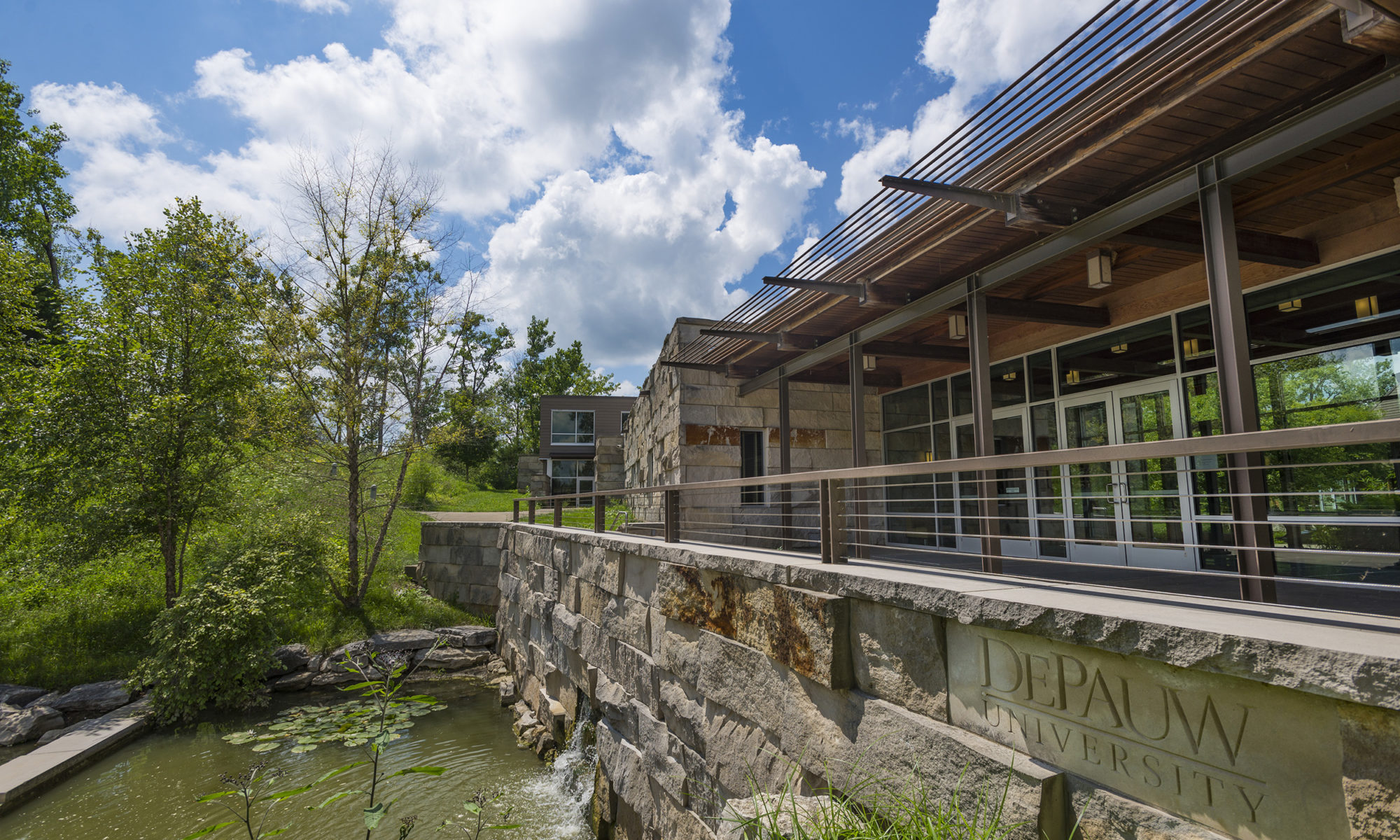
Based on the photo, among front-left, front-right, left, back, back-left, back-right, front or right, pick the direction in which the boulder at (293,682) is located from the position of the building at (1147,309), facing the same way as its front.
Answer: front-right

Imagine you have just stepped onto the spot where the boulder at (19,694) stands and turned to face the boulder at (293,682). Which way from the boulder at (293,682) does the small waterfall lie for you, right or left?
right

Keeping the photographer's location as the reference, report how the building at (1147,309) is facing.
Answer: facing the viewer and to the left of the viewer

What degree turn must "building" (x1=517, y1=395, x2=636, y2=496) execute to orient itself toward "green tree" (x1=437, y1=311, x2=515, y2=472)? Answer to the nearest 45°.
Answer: approximately 135° to its right

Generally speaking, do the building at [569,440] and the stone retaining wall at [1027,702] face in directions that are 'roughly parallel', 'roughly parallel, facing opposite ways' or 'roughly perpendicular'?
roughly perpendicular

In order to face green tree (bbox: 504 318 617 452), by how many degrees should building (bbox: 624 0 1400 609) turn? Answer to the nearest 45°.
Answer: approximately 90° to its right

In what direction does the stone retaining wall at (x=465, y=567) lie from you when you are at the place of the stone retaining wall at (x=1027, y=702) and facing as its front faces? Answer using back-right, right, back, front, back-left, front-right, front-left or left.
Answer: right

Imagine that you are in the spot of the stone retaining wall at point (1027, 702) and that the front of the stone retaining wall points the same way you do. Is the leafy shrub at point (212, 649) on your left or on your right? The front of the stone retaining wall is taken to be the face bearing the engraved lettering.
on your right

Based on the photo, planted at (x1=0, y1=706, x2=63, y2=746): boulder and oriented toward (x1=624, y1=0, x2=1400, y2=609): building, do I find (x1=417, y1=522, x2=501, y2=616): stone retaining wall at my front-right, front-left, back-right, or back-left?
front-left

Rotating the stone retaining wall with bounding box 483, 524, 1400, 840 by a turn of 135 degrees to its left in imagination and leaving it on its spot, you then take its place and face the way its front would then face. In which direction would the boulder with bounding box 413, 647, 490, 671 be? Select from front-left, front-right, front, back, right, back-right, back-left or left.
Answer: back-left

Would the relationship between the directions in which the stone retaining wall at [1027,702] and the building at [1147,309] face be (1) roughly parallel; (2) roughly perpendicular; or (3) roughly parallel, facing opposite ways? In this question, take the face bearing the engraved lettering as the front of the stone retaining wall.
roughly parallel

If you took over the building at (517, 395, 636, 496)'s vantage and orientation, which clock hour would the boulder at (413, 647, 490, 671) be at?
The boulder is roughly at 12 o'clock from the building.

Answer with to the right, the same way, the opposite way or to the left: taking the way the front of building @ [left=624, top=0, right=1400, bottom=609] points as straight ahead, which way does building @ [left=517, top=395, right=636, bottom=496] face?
to the left

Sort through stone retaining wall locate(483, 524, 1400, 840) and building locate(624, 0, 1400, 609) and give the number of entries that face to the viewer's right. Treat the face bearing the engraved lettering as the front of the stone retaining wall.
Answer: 0

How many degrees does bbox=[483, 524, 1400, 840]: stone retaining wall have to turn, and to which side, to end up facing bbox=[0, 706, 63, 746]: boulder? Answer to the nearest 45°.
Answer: approximately 45° to its right

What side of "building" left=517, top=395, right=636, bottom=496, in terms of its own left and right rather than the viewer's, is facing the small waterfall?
front

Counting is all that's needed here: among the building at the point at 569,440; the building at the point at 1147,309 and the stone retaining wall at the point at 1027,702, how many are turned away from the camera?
0

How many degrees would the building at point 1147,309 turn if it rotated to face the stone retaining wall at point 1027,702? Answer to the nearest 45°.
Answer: approximately 45° to its left

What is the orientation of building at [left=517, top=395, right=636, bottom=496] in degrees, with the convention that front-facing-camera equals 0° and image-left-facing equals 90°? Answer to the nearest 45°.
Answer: approximately 0°

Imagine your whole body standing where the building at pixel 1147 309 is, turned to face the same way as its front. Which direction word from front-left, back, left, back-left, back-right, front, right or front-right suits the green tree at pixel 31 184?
front-right

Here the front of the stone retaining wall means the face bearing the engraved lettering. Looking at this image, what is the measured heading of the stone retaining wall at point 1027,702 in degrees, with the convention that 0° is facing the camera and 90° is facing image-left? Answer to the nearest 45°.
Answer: approximately 45°
